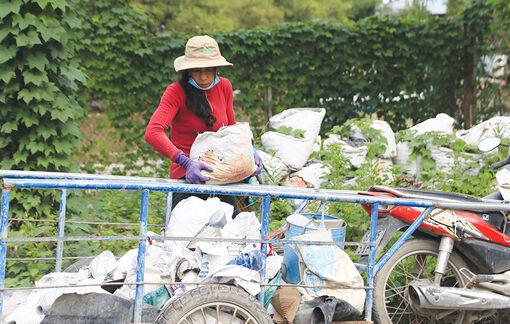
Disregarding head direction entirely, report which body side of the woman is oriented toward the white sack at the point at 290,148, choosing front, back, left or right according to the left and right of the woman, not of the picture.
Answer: left

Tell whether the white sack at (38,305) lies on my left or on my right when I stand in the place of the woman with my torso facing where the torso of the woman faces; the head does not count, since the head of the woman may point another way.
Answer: on my right

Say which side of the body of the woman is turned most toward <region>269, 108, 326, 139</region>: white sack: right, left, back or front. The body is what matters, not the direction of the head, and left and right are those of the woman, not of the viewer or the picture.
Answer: left

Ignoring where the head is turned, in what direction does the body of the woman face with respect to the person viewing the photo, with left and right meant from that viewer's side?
facing the viewer and to the right of the viewer

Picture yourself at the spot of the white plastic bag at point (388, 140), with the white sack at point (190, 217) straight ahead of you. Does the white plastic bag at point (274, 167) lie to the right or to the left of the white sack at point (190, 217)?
right

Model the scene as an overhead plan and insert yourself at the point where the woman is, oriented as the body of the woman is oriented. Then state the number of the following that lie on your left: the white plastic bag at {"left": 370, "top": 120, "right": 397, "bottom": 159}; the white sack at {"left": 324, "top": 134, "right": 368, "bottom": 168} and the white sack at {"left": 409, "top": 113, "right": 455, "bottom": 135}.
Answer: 3

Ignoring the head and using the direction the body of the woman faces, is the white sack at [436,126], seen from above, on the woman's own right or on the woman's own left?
on the woman's own left

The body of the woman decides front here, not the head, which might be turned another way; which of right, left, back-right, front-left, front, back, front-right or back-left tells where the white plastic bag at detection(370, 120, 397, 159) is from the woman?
left

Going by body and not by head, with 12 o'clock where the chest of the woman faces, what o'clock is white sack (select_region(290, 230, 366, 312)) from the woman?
The white sack is roughly at 12 o'clock from the woman.

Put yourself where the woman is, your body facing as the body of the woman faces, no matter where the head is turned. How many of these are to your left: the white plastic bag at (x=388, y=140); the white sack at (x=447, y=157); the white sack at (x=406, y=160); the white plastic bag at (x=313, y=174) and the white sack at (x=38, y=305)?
4
